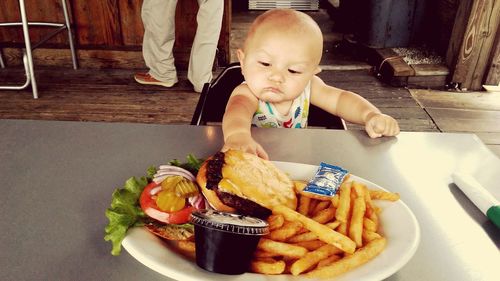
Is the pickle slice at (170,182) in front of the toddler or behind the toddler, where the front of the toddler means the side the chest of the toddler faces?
in front

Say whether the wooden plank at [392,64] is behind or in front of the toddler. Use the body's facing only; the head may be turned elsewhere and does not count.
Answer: behind

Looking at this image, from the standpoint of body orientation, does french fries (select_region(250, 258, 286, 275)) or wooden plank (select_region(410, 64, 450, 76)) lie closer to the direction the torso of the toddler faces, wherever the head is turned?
the french fries

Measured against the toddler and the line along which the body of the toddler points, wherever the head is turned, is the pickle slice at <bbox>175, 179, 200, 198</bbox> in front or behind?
in front

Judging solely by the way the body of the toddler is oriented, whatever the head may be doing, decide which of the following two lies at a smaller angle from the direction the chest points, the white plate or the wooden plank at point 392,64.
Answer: the white plate

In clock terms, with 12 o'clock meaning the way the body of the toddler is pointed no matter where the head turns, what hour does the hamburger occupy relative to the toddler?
The hamburger is roughly at 12 o'clock from the toddler.

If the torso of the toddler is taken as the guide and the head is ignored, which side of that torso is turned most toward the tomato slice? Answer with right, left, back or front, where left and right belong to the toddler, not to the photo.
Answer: front

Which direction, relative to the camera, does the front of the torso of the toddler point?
toward the camera

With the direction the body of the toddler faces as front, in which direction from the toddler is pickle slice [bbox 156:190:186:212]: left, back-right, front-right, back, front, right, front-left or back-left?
front

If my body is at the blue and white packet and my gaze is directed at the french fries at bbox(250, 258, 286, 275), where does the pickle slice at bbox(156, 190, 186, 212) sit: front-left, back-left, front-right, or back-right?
front-right

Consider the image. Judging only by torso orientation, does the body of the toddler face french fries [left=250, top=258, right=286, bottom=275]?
yes

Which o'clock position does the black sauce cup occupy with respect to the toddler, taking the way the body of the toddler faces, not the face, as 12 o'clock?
The black sauce cup is roughly at 12 o'clock from the toddler.

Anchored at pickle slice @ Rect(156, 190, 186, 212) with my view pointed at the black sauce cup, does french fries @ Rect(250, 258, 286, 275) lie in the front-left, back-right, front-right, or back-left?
front-left

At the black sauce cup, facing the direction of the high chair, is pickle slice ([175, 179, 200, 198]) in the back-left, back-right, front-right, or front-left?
front-left

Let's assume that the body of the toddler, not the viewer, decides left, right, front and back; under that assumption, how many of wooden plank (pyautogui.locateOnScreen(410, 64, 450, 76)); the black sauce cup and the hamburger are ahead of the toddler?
2

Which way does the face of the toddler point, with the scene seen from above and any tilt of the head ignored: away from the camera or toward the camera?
toward the camera

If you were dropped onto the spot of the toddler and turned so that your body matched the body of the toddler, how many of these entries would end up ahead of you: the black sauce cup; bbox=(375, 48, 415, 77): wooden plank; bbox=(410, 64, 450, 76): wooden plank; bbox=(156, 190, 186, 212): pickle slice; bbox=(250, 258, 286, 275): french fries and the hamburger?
4
